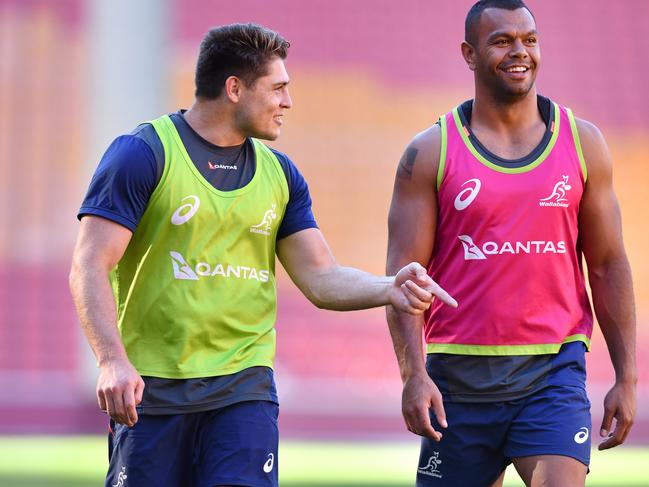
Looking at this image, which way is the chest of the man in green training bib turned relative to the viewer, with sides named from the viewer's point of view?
facing the viewer and to the right of the viewer

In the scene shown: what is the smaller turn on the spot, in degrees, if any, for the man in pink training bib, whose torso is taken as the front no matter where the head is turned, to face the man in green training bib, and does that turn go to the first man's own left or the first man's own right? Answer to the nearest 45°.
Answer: approximately 45° to the first man's own right

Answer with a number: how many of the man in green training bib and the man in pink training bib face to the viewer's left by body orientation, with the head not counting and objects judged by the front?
0

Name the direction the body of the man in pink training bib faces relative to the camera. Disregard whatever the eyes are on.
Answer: toward the camera

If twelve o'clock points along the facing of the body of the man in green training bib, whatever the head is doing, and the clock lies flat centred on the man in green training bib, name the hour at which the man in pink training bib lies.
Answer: The man in pink training bib is roughly at 10 o'clock from the man in green training bib.

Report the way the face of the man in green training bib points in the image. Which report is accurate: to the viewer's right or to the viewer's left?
to the viewer's right
